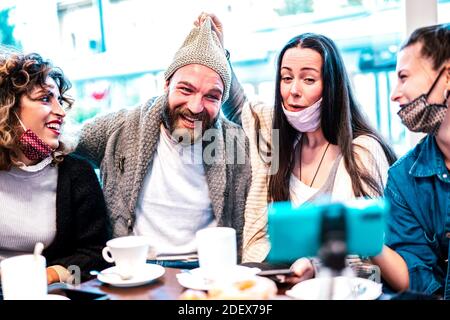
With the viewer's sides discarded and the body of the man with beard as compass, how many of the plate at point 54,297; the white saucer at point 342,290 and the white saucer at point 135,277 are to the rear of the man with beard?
0

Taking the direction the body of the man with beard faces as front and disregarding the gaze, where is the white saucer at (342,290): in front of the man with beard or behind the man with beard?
in front

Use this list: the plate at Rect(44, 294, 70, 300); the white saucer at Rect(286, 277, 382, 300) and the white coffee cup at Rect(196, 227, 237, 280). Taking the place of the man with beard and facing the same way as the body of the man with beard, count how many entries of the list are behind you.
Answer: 0

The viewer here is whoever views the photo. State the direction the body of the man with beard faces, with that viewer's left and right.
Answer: facing the viewer

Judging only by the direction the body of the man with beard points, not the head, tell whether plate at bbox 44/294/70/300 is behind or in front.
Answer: in front

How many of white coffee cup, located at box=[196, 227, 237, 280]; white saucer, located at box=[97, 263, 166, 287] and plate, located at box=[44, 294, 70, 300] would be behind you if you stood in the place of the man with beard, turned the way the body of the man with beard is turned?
0

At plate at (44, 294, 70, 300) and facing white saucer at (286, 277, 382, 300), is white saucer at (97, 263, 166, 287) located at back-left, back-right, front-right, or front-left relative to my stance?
front-left

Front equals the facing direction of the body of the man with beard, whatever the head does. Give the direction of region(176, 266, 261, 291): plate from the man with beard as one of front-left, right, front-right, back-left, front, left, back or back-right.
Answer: front

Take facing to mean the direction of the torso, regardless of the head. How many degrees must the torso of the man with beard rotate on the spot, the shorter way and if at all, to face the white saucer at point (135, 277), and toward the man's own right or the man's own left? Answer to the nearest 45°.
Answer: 0° — they already face it

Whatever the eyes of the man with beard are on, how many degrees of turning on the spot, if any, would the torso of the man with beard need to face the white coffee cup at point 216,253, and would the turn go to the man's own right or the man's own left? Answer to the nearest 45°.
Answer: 0° — they already face it

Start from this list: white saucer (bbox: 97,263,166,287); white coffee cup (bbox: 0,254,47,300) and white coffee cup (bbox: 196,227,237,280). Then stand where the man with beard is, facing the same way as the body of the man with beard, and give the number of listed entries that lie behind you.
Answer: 0
